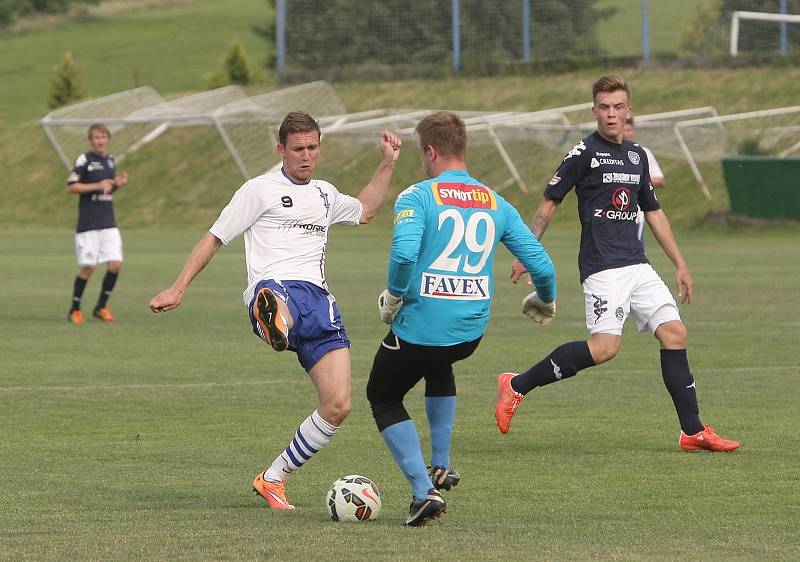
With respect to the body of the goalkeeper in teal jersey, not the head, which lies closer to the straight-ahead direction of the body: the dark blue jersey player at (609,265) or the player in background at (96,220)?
the player in background

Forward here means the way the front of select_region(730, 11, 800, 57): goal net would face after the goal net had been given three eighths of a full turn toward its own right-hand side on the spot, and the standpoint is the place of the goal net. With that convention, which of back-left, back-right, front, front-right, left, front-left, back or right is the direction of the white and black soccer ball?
back-left

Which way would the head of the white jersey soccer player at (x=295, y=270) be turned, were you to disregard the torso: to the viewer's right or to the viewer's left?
to the viewer's right

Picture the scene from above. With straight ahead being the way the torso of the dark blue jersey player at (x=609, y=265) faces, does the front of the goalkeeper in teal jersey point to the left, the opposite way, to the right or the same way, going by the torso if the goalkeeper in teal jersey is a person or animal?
the opposite way

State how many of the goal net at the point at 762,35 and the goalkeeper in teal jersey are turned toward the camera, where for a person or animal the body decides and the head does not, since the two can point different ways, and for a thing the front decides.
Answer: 1

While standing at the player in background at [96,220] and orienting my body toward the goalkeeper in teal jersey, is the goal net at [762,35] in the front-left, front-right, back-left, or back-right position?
back-left

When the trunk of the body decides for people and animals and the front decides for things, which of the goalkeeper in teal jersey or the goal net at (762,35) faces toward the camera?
the goal net

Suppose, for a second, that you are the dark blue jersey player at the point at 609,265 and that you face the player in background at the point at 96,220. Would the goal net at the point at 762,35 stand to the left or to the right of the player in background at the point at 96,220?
right

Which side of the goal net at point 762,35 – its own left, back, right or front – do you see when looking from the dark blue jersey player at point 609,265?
front

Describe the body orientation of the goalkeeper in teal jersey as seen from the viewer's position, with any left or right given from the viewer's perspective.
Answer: facing away from the viewer and to the left of the viewer

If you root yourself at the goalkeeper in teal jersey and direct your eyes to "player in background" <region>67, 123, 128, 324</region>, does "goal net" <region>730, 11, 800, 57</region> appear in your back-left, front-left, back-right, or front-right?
front-right

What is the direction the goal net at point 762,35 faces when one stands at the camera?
facing the viewer
